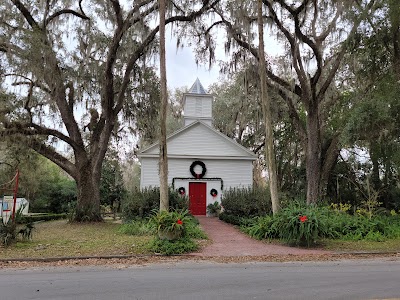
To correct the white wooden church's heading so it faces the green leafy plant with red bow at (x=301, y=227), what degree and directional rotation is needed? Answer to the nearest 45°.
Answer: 0° — it already faces it

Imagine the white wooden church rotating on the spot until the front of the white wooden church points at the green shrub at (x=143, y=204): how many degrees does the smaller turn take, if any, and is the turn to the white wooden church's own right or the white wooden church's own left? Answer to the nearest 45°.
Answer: approximately 45° to the white wooden church's own right

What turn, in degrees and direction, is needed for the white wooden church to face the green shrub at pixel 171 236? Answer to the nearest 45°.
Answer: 0° — it already faces it

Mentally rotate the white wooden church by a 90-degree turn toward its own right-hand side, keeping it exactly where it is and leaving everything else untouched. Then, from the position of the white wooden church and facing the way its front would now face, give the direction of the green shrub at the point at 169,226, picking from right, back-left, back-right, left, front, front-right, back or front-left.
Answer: left

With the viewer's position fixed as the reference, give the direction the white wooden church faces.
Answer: facing the viewer

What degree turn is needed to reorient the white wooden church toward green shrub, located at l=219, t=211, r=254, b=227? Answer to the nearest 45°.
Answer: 0° — it already faces it

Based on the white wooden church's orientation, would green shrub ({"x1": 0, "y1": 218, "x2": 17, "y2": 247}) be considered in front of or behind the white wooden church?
in front

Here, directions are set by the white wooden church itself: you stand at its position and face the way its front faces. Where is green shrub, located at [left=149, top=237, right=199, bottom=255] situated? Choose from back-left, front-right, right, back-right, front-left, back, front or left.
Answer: front

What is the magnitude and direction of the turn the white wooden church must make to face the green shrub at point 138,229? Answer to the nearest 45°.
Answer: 0° — it already faces it

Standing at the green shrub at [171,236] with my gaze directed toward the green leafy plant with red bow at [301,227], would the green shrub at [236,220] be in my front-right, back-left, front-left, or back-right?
front-left

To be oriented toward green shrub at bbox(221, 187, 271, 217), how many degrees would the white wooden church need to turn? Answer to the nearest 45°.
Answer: approximately 45° to its left

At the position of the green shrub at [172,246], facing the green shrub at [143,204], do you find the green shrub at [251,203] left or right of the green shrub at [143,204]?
right
